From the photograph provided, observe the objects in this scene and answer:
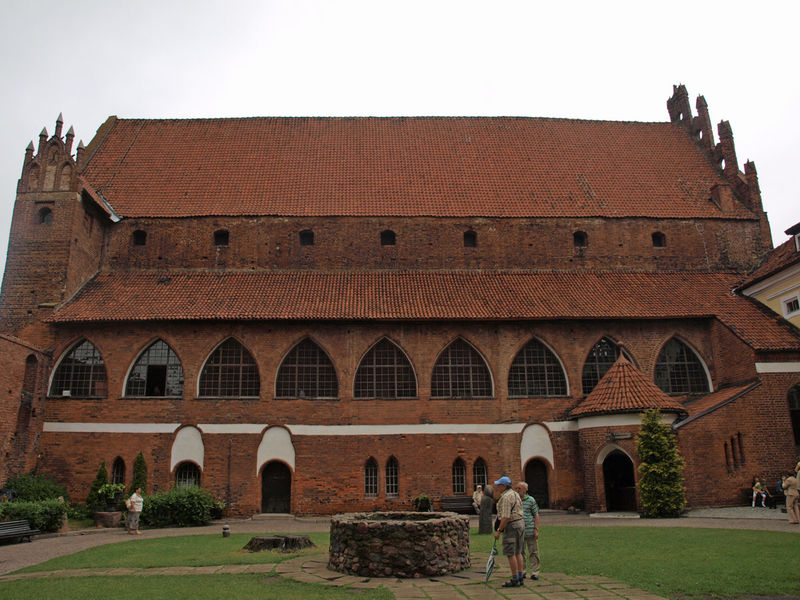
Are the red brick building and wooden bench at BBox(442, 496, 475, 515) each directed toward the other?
no

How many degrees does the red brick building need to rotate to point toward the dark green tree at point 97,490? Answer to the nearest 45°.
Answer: approximately 90° to its right

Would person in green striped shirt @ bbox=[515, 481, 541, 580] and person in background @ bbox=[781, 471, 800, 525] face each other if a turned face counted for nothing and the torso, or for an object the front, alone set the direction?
no

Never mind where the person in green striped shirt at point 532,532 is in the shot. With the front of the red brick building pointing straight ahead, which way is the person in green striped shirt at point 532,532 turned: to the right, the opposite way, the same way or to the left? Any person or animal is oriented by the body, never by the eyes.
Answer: to the right

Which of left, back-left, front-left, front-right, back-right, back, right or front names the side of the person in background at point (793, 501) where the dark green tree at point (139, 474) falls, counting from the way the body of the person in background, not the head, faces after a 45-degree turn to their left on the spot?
front-right

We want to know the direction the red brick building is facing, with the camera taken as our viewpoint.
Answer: facing the viewer

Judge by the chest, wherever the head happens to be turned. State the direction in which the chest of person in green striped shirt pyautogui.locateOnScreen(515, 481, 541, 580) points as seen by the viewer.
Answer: to the viewer's left

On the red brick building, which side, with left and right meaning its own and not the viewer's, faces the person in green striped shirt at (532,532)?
front

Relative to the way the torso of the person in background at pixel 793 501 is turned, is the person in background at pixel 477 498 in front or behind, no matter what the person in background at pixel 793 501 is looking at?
in front

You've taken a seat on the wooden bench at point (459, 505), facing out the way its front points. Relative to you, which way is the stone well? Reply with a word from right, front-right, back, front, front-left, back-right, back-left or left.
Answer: front

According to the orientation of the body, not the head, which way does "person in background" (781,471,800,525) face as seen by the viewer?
to the viewer's left

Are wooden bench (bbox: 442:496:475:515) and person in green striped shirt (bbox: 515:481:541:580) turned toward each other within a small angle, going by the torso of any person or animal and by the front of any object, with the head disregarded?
no

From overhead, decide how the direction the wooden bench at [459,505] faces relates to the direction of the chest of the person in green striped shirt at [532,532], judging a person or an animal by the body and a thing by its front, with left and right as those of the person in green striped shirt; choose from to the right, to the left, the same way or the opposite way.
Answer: to the left
